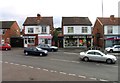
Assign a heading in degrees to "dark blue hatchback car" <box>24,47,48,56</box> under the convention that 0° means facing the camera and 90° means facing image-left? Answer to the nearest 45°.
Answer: approximately 315°

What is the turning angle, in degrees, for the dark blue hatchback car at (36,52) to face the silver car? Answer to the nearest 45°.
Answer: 0° — it already faces it
